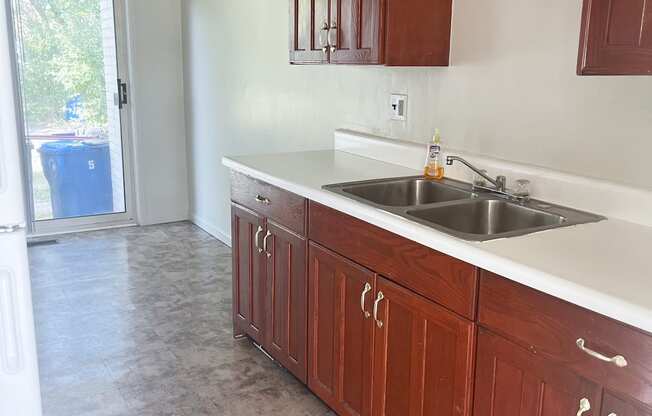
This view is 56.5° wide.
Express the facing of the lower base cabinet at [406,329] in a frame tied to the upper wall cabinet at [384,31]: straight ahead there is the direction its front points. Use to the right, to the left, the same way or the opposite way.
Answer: the same way

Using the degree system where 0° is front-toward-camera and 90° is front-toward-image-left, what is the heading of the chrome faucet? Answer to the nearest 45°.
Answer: approximately 90°

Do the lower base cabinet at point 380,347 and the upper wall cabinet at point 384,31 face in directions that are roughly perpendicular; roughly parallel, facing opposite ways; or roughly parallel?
roughly parallel

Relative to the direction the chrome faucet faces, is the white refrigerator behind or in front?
in front

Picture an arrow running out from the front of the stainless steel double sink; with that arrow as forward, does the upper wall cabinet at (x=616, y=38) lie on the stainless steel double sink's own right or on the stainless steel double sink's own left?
on the stainless steel double sink's own left

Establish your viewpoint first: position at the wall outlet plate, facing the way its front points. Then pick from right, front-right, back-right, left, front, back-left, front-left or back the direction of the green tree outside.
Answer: right

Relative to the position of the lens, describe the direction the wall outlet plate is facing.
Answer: facing the viewer and to the left of the viewer

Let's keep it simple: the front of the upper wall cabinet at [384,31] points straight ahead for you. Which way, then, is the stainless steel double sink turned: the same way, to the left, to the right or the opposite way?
the same way

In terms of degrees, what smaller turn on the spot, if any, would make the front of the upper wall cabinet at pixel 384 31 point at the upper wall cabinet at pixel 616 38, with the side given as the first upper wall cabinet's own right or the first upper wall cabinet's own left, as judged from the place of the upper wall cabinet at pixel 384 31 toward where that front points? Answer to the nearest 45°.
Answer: approximately 90° to the first upper wall cabinet's own left

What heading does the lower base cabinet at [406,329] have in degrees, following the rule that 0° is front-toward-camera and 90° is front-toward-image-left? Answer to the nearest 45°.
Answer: approximately 45°

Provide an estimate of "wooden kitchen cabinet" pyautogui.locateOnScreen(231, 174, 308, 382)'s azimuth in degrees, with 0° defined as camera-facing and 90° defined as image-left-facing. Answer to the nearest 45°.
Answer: approximately 45°

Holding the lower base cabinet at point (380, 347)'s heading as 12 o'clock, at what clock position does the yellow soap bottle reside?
The yellow soap bottle is roughly at 5 o'clock from the lower base cabinet.

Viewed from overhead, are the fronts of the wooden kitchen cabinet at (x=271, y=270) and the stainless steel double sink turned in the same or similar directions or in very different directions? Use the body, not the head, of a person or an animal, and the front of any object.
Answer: same or similar directions
